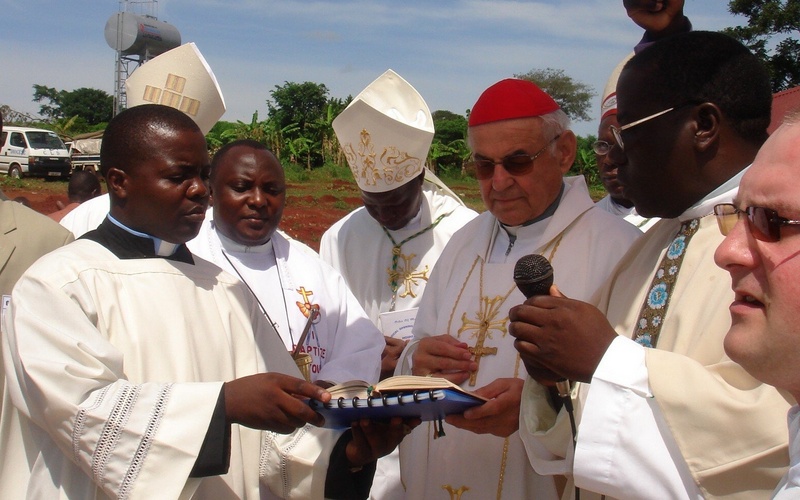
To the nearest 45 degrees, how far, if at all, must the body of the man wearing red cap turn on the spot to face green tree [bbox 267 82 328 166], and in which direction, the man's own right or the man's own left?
approximately 135° to the man's own right

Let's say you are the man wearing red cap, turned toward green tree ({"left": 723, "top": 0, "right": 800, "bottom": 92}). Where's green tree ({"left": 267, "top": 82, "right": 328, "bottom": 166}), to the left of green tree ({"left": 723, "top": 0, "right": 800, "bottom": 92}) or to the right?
left

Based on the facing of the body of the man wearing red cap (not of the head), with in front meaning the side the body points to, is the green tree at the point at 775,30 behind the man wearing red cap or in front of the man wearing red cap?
behind

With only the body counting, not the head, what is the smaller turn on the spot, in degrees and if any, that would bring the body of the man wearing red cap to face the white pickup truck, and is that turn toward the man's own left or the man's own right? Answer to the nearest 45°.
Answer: approximately 90° to the man's own right

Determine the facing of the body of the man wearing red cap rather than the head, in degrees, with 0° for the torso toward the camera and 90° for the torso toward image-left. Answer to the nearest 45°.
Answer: approximately 45°
